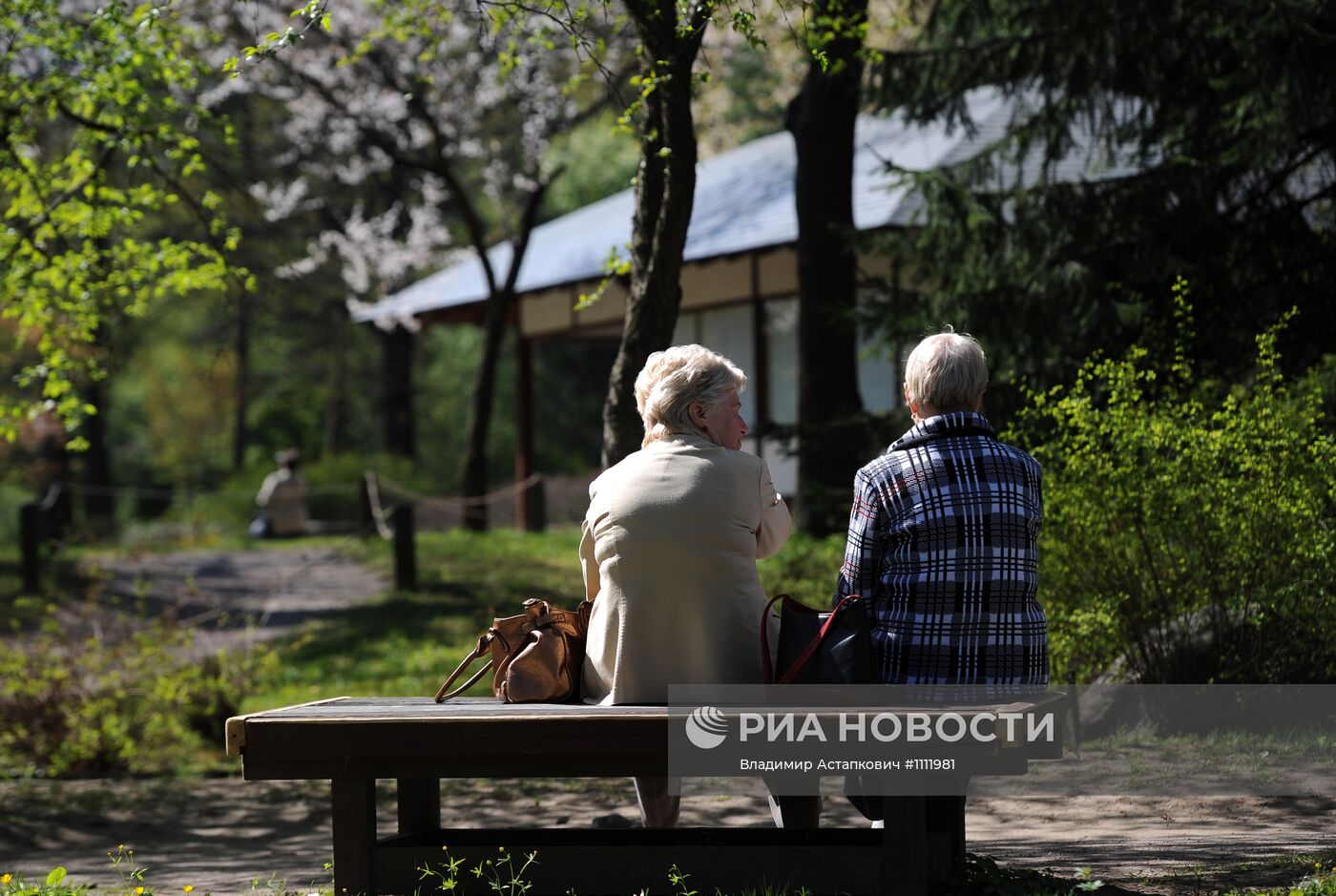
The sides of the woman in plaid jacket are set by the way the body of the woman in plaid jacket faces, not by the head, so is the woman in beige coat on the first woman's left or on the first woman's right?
on the first woman's left

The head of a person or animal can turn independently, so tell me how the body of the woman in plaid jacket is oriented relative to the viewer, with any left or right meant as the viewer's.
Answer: facing away from the viewer

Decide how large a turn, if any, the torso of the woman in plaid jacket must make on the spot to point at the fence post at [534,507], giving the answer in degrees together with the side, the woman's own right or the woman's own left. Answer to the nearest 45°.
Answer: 0° — they already face it

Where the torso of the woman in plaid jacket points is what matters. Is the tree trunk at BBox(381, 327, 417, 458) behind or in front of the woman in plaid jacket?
in front

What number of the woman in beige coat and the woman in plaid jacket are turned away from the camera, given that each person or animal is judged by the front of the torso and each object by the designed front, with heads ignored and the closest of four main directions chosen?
2

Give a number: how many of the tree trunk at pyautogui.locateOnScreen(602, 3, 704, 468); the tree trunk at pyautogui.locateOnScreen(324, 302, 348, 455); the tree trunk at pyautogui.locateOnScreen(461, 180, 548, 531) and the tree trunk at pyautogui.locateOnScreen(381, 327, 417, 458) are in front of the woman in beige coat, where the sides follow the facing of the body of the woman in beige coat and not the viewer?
4

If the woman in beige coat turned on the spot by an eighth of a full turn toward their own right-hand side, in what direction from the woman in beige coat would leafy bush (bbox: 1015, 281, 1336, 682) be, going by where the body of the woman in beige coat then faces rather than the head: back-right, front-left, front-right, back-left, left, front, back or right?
front

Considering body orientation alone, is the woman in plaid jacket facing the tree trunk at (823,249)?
yes

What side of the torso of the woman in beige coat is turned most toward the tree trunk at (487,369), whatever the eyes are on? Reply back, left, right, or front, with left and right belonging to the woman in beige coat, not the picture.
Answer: front

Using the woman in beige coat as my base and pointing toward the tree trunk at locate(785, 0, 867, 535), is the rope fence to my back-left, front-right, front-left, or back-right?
front-left

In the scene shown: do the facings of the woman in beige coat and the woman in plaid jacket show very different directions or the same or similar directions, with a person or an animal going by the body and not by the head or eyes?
same or similar directions

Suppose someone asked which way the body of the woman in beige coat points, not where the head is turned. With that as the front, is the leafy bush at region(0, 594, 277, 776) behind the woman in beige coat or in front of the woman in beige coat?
in front

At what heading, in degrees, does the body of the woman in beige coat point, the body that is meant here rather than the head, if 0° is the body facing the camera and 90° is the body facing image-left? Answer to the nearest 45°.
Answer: approximately 180°

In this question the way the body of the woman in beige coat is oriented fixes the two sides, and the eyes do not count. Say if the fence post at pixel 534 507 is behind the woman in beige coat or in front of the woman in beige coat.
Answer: in front

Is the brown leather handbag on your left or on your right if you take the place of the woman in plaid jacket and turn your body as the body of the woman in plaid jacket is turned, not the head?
on your left
